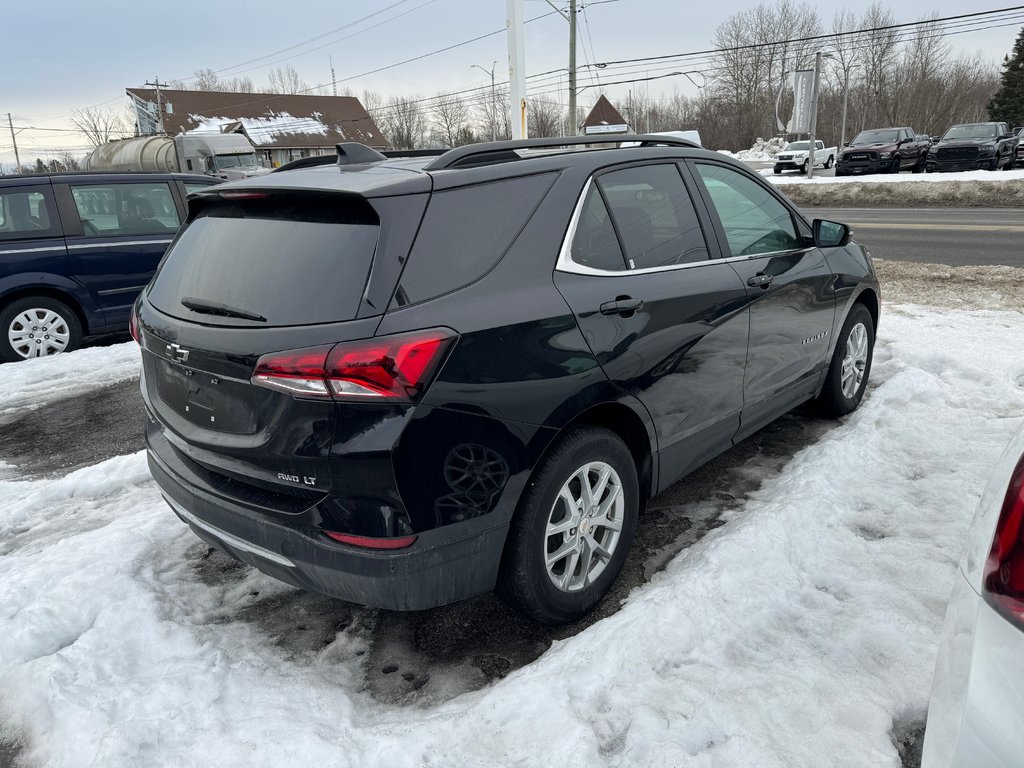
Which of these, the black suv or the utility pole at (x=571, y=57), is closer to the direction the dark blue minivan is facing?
the utility pole

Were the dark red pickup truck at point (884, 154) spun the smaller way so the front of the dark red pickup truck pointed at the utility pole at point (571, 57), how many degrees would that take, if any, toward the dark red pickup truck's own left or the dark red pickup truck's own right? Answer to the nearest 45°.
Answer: approximately 45° to the dark red pickup truck's own right

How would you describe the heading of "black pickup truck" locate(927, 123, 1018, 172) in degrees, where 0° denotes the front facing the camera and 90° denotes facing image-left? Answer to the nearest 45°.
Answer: approximately 45°

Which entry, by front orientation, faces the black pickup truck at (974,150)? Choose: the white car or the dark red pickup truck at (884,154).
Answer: the white car

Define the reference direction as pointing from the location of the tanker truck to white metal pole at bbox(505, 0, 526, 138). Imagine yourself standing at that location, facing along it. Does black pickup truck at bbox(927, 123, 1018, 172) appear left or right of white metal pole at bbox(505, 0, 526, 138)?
left

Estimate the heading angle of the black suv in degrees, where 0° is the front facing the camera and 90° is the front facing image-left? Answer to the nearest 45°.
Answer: approximately 225°

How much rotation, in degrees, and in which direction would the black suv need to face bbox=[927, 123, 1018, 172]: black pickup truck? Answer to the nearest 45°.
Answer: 0° — it already faces it

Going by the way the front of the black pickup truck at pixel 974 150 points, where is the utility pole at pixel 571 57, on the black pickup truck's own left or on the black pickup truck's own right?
on the black pickup truck's own right

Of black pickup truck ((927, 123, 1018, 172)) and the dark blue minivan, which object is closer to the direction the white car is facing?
the black pickup truck

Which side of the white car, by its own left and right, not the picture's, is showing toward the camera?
back
